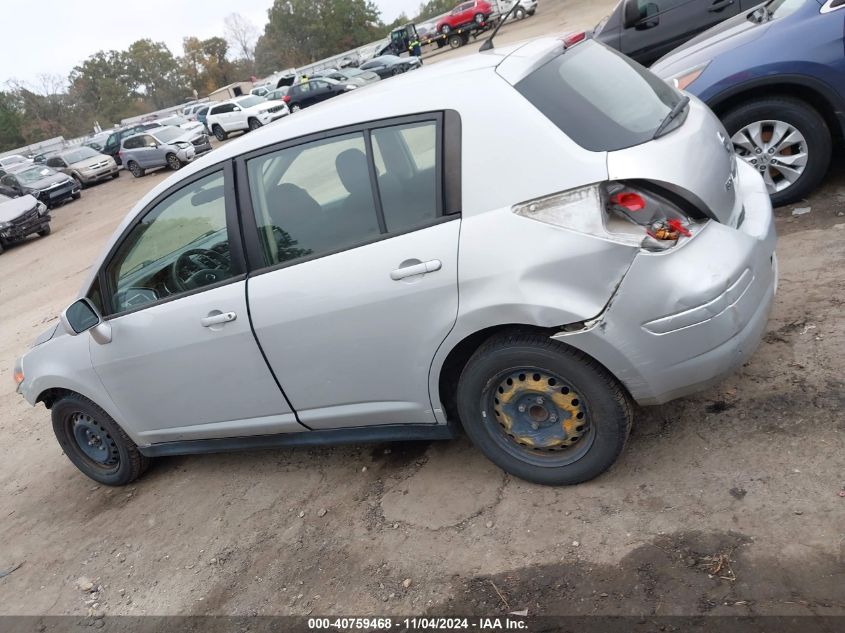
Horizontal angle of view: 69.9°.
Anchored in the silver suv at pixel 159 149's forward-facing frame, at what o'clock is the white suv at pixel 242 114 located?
The white suv is roughly at 9 o'clock from the silver suv.

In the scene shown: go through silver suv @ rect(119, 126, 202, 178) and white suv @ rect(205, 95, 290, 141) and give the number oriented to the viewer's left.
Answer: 0

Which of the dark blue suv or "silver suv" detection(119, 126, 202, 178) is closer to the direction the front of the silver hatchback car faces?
the silver suv

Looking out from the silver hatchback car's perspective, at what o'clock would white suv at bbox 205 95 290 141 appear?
The white suv is roughly at 1 o'clock from the silver hatchback car.

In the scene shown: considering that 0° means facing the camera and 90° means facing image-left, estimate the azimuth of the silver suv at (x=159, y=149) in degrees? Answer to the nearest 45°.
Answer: approximately 315°

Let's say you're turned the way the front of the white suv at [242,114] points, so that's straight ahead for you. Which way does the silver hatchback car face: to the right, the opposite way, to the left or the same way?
the opposite way

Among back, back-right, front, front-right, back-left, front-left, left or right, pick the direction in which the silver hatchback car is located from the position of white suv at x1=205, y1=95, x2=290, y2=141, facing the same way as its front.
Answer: front-right

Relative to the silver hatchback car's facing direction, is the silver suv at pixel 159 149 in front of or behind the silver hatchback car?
in front

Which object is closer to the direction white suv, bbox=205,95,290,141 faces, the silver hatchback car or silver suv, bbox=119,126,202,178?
the silver hatchback car

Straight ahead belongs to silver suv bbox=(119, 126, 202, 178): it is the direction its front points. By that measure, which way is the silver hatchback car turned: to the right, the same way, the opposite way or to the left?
the opposite way

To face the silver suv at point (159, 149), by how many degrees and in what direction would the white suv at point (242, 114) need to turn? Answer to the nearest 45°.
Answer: approximately 90° to its right

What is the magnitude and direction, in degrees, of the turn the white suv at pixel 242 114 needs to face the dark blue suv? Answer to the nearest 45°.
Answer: approximately 45° to its right

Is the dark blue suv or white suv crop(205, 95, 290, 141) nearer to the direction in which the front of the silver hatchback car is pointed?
the white suv

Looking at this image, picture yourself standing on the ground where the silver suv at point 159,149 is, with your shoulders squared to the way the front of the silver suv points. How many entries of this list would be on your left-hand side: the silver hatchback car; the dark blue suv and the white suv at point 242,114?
1

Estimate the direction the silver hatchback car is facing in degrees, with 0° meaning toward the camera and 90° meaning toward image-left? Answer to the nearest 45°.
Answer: approximately 135°

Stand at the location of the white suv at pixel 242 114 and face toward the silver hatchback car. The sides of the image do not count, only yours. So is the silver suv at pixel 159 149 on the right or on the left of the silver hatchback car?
right

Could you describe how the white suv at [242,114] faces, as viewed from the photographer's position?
facing the viewer and to the right of the viewer
